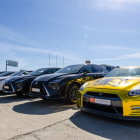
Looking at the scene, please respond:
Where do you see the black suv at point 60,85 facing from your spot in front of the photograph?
facing the viewer and to the left of the viewer

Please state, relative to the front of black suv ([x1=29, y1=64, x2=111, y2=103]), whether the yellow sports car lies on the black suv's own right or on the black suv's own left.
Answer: on the black suv's own left

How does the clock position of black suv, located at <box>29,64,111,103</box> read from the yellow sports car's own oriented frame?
The black suv is roughly at 3 o'clock from the yellow sports car.

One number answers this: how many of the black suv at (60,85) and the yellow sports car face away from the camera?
0

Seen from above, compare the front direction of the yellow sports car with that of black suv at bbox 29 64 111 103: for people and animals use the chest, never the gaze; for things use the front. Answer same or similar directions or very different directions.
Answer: same or similar directions
